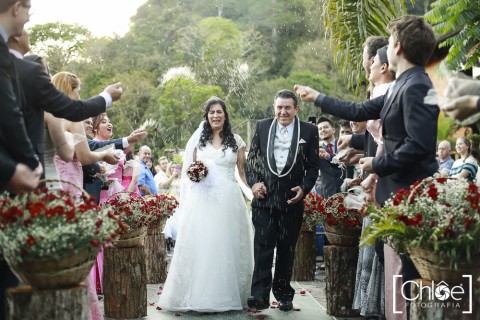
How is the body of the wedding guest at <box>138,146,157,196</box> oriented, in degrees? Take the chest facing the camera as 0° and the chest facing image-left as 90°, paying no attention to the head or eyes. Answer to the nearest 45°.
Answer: approximately 315°

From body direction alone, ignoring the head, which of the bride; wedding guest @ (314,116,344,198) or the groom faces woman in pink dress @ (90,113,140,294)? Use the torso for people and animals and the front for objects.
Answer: the wedding guest

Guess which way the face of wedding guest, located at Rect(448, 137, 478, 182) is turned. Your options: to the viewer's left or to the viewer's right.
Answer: to the viewer's left

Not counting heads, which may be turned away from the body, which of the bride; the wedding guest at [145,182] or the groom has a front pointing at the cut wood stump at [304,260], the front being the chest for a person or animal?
the wedding guest

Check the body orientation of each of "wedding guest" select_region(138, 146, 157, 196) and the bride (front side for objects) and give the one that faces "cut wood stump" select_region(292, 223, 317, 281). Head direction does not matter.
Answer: the wedding guest

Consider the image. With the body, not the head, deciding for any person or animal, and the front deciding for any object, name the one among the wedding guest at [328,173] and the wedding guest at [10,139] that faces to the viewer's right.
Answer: the wedding guest at [10,139]

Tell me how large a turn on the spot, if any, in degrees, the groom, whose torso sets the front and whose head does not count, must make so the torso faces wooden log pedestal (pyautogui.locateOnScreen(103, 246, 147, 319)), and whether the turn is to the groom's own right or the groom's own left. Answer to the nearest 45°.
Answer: approximately 90° to the groom's own right

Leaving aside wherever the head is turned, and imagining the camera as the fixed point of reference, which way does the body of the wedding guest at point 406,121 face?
to the viewer's left

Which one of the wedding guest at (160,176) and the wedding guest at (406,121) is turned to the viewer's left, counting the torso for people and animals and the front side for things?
the wedding guest at (406,121)

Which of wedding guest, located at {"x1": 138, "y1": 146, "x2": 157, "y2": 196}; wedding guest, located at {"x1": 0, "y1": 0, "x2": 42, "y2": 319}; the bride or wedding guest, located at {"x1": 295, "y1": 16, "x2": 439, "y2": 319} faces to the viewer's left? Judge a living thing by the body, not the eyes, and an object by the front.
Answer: wedding guest, located at {"x1": 295, "y1": 16, "x2": 439, "y2": 319}

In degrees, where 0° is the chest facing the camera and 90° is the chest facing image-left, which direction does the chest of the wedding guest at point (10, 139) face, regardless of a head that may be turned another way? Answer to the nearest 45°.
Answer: approximately 270°
